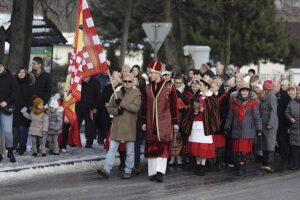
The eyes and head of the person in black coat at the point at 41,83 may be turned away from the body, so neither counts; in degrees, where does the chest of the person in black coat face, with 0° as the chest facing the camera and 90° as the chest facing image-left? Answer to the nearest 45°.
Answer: approximately 45°

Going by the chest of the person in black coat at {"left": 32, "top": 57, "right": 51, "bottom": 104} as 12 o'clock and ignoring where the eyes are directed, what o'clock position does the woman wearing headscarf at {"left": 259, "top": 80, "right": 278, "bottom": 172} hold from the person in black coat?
The woman wearing headscarf is roughly at 8 o'clock from the person in black coat.

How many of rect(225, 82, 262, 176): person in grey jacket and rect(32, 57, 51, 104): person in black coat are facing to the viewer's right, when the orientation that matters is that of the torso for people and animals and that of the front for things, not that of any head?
0

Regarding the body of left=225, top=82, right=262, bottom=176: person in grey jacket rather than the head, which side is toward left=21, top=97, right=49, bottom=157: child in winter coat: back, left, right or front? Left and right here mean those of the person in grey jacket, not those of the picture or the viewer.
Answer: right

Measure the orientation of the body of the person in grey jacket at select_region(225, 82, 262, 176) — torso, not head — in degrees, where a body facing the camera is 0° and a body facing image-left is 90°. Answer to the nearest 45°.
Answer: approximately 0°

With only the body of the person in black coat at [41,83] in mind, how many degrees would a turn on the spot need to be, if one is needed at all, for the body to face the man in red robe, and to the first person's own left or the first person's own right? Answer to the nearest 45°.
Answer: approximately 90° to the first person's own left

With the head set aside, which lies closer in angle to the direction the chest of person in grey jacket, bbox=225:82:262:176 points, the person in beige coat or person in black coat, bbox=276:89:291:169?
the person in beige coat
